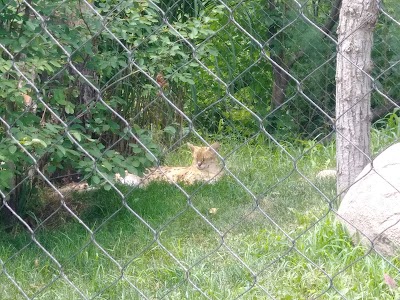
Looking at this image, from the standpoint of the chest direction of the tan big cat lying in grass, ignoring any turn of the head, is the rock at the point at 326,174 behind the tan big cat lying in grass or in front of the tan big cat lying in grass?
in front

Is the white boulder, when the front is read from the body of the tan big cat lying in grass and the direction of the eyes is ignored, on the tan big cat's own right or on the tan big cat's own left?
on the tan big cat's own right

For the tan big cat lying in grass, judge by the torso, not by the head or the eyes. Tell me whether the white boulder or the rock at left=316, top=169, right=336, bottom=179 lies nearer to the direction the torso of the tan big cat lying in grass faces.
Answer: the rock

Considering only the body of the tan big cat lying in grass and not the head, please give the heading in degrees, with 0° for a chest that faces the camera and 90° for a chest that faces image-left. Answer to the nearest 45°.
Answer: approximately 270°

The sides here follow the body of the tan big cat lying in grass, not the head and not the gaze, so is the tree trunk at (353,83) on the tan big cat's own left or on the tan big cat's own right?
on the tan big cat's own right
